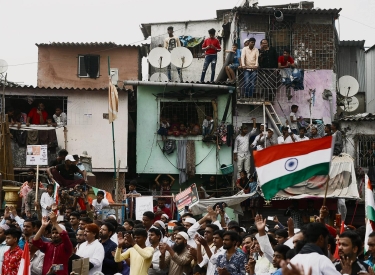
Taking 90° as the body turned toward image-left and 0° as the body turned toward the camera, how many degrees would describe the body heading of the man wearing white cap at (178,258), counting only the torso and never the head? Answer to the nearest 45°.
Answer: approximately 45°

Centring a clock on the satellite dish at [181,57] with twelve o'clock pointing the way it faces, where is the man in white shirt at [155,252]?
The man in white shirt is roughly at 12 o'clock from the satellite dish.

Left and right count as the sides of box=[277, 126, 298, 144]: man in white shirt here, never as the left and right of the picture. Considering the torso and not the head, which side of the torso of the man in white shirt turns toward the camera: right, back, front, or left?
front

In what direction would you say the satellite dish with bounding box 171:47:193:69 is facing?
toward the camera

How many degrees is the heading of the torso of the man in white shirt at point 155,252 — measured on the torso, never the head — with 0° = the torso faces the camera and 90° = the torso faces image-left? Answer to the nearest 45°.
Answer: approximately 45°

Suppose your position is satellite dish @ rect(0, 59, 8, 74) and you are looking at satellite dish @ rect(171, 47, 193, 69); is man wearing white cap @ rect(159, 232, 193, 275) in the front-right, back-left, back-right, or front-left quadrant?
front-right

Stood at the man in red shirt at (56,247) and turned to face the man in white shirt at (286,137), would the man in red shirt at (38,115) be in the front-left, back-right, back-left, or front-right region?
front-left

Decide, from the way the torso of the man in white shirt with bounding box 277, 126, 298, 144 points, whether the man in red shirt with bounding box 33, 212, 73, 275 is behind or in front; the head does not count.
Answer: in front

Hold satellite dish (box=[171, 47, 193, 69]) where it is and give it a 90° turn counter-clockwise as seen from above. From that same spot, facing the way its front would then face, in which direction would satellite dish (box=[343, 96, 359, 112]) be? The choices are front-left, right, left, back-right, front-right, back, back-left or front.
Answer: front

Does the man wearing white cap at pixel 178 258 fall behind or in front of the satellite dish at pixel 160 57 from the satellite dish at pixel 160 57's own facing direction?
in front
